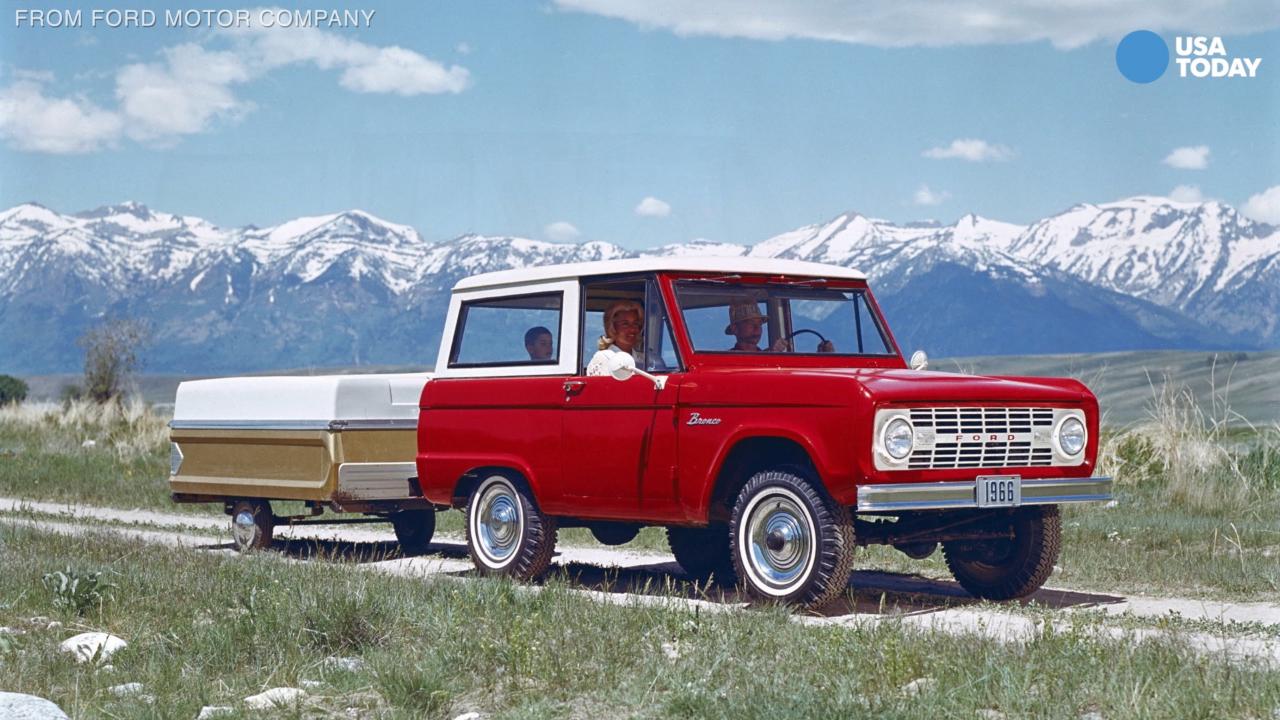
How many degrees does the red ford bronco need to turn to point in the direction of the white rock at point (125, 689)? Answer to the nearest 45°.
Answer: approximately 90° to its right

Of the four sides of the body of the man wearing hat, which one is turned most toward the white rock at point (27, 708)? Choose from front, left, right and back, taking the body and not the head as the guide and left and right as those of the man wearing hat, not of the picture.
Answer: right

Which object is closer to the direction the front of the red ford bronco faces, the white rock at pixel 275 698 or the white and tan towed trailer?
the white rock

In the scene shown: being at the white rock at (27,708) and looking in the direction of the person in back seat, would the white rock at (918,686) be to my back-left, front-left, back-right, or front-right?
front-right

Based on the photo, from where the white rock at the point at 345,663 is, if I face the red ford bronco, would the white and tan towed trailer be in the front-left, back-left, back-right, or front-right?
front-left

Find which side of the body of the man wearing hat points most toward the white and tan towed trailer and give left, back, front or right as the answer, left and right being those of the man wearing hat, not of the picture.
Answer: back

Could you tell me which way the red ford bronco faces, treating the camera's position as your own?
facing the viewer and to the right of the viewer

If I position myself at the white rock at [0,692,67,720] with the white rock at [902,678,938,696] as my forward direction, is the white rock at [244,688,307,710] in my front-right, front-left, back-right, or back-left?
front-left

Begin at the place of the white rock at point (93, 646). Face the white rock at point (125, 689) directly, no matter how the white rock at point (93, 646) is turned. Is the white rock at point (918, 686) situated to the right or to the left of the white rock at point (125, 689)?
left

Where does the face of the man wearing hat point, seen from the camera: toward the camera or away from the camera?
toward the camera

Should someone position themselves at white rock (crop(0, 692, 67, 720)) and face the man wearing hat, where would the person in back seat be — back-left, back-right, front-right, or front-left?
front-left

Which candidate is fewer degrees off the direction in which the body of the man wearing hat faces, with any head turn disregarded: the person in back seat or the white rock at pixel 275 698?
the white rock

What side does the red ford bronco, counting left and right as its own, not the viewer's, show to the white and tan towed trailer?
back
